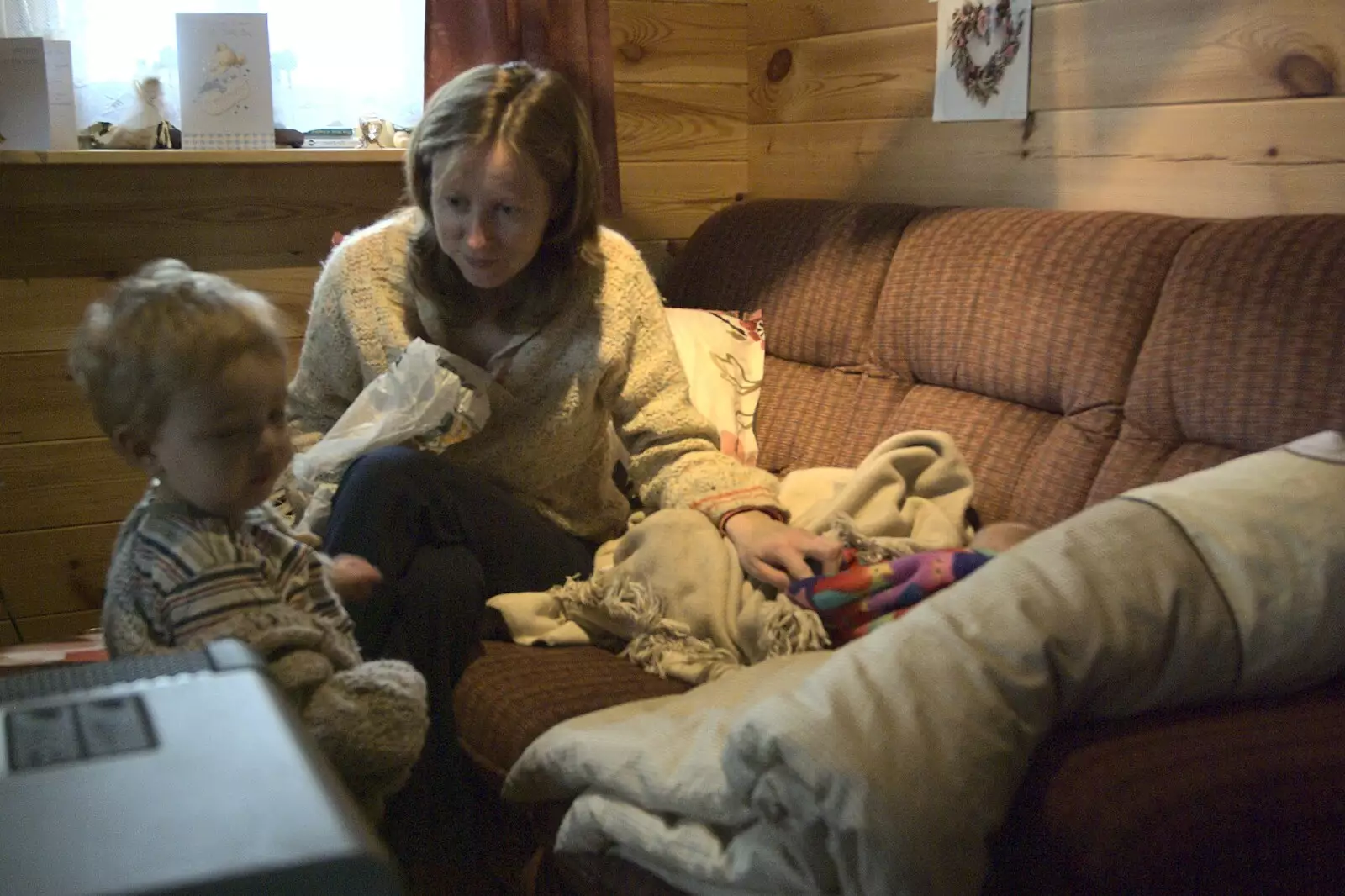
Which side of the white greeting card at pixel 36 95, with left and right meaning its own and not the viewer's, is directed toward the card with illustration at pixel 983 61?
left

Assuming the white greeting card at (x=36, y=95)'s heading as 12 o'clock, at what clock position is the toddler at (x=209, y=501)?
The toddler is roughly at 12 o'clock from the white greeting card.

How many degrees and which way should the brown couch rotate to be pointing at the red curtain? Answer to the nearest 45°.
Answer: approximately 90° to its right

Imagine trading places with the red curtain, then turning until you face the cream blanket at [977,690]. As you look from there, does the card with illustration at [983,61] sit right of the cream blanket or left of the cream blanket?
left

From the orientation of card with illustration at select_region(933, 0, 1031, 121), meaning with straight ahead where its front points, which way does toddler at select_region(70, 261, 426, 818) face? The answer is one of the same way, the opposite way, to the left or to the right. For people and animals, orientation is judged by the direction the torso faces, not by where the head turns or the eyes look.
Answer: to the left

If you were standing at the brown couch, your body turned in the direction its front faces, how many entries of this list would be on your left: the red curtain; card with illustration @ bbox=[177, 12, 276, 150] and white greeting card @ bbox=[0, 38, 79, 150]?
0

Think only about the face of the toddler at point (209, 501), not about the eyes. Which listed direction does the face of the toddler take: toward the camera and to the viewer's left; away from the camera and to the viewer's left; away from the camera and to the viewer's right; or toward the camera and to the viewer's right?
toward the camera and to the viewer's right

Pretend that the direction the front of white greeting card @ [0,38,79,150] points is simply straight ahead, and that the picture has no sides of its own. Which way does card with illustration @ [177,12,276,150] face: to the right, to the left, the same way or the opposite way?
the same way

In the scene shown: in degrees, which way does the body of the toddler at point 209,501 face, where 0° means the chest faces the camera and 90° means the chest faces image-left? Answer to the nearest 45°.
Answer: approximately 315°

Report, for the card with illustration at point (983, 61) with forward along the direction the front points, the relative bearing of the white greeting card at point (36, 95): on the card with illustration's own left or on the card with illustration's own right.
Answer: on the card with illustration's own right

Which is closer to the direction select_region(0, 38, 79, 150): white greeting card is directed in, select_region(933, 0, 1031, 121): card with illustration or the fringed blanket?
the fringed blanket

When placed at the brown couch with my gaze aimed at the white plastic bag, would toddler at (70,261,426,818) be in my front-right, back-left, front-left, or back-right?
front-left

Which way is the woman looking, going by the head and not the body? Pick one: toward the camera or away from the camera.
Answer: toward the camera

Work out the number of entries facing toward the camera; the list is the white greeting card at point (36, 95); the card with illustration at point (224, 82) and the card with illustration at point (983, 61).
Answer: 3

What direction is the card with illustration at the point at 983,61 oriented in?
toward the camera

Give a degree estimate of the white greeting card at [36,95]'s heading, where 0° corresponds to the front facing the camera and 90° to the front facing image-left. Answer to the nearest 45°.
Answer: approximately 0°
